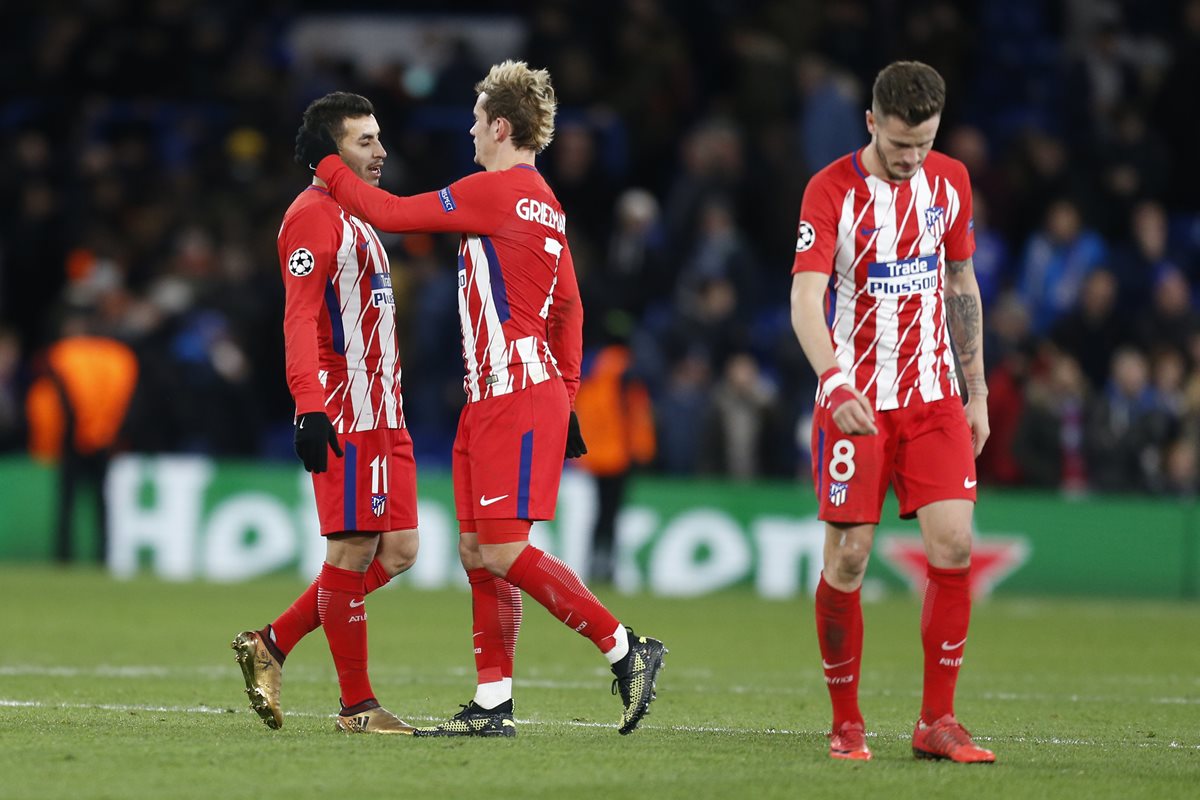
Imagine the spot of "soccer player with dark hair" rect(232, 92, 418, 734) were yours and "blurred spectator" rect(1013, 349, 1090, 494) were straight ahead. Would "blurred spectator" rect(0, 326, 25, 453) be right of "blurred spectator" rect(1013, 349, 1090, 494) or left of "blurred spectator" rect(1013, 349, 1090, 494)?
left

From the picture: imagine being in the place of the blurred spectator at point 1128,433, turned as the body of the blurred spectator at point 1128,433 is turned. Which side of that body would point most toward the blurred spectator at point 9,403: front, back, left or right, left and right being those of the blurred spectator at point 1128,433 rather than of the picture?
right

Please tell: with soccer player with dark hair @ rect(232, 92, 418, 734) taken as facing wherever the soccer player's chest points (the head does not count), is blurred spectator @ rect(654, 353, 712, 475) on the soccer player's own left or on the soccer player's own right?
on the soccer player's own left

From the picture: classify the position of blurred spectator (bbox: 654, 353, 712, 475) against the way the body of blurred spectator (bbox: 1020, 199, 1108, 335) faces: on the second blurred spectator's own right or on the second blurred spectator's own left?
on the second blurred spectator's own right

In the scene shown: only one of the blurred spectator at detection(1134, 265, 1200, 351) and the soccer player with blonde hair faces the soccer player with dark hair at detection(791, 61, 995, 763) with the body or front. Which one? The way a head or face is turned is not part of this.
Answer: the blurred spectator

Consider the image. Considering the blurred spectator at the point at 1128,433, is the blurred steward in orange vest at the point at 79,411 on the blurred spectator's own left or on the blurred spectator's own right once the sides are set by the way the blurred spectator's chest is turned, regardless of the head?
on the blurred spectator's own right

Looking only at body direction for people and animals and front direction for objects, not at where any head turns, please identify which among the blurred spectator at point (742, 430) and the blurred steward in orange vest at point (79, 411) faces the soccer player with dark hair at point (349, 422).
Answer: the blurred spectator at point (742, 430)

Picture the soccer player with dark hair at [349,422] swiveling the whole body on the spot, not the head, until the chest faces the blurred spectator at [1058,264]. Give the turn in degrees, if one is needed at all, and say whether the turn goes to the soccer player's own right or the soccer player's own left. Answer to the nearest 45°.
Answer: approximately 45° to the soccer player's own left

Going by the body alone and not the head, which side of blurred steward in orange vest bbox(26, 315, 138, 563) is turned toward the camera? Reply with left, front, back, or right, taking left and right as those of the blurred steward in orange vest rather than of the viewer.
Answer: back
